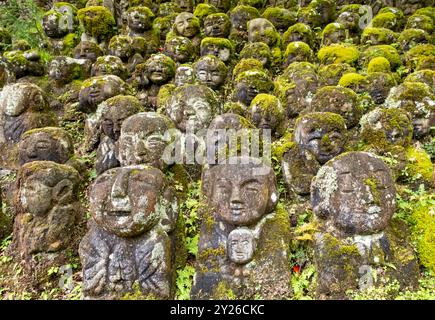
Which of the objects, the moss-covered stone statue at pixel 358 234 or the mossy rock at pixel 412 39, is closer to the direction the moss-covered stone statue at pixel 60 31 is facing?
the moss-covered stone statue

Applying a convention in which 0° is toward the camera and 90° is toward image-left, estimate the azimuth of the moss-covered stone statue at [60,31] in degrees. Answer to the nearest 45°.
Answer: approximately 45°

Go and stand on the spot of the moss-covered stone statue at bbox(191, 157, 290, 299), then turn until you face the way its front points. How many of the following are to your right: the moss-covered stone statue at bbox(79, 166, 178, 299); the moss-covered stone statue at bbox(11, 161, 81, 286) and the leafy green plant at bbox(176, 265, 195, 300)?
3

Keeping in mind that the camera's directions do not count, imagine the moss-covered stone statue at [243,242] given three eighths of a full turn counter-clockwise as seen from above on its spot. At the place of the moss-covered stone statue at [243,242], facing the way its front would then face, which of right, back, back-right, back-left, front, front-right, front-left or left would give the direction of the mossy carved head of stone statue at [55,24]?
left

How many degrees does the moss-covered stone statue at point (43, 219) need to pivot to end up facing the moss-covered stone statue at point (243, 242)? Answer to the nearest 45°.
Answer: approximately 90° to its left

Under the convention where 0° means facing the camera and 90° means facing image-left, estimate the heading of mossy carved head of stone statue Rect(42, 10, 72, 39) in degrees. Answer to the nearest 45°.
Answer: approximately 45°

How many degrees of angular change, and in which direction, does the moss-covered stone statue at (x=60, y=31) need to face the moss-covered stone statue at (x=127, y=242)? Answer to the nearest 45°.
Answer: approximately 45° to its left

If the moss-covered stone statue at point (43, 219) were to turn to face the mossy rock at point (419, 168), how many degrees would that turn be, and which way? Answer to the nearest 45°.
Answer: approximately 135° to its left

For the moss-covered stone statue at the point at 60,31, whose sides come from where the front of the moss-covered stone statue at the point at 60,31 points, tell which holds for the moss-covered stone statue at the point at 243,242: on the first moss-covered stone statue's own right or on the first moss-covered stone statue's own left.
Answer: on the first moss-covered stone statue's own left

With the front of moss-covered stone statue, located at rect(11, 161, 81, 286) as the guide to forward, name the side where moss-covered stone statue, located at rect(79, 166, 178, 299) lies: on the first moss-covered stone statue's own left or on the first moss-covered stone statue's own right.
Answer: on the first moss-covered stone statue's own left

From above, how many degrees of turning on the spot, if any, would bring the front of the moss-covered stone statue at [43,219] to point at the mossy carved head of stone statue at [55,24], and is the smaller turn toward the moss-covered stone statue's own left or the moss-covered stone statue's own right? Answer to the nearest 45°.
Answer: approximately 135° to the moss-covered stone statue's own right

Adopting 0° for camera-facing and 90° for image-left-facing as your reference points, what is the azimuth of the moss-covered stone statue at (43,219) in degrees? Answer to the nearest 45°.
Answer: approximately 45°

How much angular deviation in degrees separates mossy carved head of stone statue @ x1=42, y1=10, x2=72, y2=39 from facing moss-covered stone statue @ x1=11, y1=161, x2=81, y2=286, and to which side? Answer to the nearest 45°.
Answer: approximately 45° to its left
